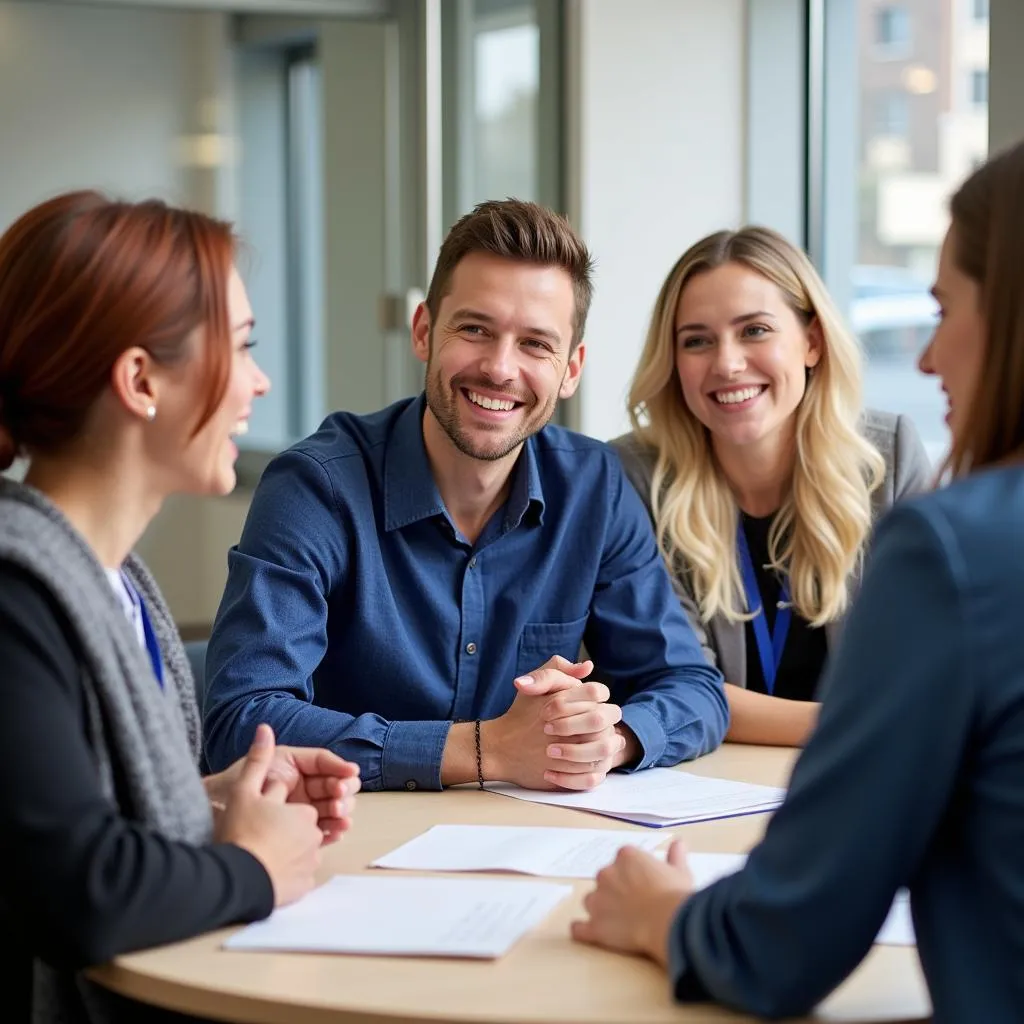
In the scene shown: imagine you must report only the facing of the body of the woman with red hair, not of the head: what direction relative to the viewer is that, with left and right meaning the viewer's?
facing to the right of the viewer

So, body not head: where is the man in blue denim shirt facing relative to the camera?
toward the camera

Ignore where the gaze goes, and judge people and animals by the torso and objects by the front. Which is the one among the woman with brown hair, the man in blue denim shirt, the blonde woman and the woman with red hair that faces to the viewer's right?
the woman with red hair

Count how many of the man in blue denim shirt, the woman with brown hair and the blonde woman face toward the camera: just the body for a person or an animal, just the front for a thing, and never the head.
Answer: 2

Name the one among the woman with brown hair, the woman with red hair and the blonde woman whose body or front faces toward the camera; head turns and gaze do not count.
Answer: the blonde woman

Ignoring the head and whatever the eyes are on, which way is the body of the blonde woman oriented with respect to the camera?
toward the camera

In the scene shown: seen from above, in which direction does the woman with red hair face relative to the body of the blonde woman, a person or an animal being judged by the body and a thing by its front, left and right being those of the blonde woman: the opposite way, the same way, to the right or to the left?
to the left

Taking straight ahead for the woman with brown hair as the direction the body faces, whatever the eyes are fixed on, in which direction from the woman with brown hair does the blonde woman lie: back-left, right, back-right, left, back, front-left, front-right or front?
front-right

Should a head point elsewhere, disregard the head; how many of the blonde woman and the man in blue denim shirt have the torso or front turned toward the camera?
2

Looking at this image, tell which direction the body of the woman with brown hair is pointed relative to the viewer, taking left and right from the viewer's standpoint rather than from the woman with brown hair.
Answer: facing away from the viewer and to the left of the viewer

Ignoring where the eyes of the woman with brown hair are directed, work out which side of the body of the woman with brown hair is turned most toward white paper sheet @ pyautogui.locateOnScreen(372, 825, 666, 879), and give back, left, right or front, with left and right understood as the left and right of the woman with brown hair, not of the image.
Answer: front

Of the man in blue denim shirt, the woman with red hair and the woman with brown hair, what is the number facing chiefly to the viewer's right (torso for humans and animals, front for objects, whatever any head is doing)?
1

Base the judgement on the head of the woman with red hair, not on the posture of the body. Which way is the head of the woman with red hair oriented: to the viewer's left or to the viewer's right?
to the viewer's right

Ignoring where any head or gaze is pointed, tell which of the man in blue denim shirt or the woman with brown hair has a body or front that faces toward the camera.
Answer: the man in blue denim shirt

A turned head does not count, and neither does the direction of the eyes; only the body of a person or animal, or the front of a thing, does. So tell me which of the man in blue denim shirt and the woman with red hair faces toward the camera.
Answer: the man in blue denim shirt
